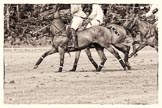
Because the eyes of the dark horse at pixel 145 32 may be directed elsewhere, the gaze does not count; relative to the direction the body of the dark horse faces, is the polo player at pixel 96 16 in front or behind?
in front

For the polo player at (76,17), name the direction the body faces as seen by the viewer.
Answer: to the viewer's left

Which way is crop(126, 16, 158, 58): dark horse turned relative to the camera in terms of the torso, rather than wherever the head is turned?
to the viewer's left

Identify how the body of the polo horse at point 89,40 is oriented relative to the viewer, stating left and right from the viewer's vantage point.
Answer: facing to the left of the viewer

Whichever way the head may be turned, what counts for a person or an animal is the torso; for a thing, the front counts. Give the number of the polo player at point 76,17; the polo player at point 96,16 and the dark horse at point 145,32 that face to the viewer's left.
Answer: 3

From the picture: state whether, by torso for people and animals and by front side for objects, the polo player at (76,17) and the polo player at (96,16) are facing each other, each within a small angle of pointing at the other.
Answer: no

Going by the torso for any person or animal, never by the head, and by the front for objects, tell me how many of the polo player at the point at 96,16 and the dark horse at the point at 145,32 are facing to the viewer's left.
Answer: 2

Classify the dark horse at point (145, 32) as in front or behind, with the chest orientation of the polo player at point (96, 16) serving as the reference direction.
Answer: behind
